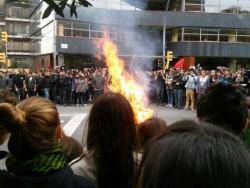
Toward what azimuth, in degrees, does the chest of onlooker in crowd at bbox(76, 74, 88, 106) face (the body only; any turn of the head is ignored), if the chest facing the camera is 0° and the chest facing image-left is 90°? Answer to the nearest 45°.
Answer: approximately 0°

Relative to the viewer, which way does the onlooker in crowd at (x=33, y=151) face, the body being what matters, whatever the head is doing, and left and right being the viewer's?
facing away from the viewer and to the right of the viewer

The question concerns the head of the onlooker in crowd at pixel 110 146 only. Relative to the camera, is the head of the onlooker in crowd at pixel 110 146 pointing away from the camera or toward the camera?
away from the camera

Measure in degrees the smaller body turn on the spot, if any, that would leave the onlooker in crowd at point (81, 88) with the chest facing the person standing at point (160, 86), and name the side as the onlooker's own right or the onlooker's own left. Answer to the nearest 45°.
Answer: approximately 90° to the onlooker's own left

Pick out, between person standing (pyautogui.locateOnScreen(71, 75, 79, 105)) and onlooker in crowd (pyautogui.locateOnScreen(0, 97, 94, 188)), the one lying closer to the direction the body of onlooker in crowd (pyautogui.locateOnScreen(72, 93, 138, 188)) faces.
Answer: the person standing

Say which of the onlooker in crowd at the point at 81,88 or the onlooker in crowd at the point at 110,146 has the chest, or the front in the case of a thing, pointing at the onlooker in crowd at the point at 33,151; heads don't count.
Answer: the onlooker in crowd at the point at 81,88

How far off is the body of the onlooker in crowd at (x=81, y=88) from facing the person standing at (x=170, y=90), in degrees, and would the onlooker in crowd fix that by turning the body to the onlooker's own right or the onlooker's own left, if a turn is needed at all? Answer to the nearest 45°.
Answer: approximately 90° to the onlooker's own left

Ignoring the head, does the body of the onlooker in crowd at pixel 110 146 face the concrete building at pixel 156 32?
yes

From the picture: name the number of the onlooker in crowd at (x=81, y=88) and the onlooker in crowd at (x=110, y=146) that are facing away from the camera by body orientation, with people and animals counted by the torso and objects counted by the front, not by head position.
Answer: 1

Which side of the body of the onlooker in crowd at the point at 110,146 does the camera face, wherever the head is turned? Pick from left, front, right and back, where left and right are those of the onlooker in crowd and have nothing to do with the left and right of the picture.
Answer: back

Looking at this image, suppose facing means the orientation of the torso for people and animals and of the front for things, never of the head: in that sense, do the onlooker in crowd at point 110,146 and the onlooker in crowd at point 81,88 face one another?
yes
